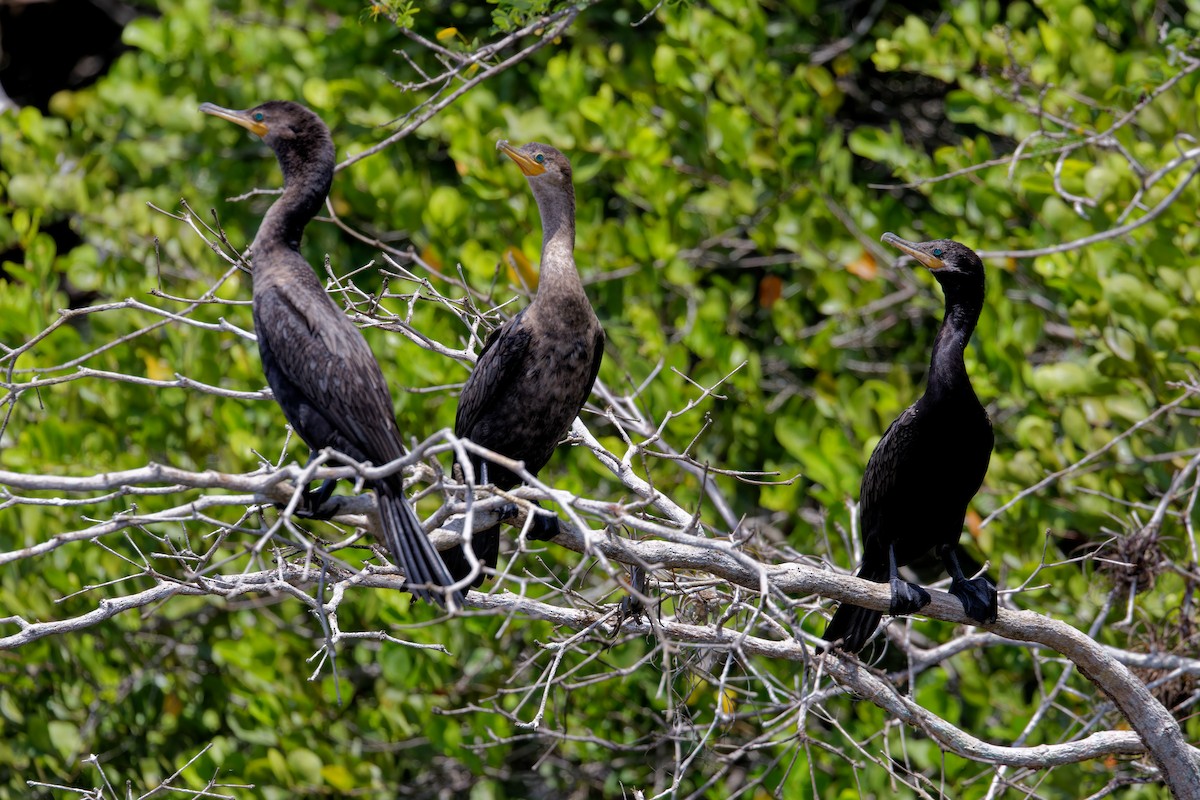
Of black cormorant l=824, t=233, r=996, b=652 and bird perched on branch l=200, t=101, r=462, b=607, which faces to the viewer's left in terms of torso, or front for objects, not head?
the bird perched on branch

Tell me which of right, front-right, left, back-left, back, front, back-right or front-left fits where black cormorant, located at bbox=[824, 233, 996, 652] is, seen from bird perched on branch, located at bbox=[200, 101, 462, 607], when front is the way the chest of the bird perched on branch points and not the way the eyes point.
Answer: back

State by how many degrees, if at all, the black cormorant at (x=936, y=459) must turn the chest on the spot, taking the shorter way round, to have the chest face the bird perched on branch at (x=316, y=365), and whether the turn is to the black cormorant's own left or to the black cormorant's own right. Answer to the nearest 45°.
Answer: approximately 135° to the black cormorant's own right

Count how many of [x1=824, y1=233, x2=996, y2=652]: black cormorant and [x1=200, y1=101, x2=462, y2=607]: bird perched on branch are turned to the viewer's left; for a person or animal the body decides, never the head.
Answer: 1

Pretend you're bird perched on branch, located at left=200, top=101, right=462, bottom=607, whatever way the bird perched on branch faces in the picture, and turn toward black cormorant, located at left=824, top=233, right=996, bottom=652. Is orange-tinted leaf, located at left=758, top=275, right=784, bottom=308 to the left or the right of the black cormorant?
left

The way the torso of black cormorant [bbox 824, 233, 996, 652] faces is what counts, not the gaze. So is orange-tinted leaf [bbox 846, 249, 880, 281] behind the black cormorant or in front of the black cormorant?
behind

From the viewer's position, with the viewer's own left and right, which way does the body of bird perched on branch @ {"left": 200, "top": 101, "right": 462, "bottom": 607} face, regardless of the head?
facing to the left of the viewer
